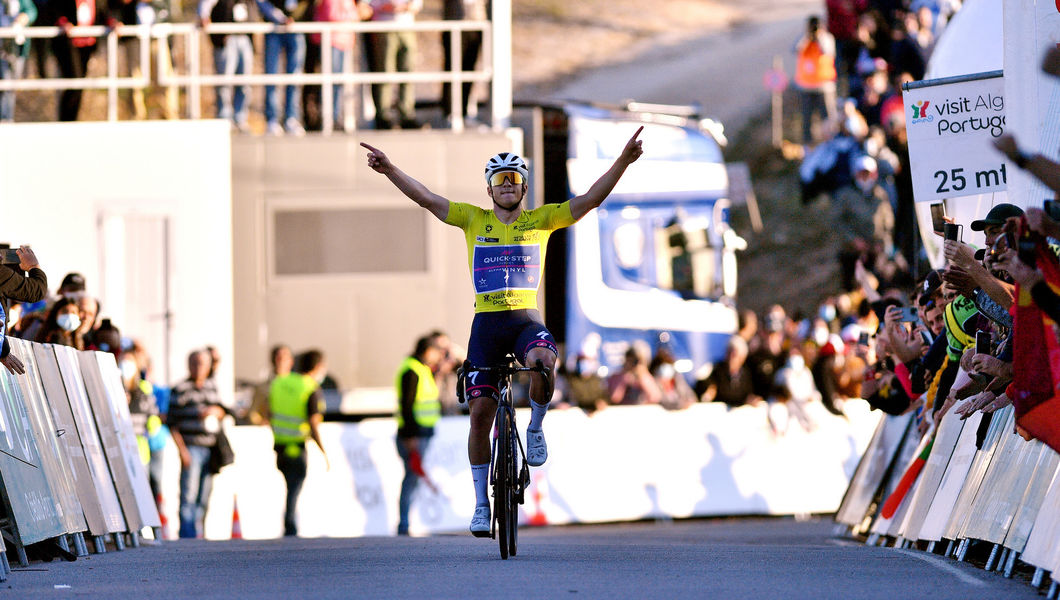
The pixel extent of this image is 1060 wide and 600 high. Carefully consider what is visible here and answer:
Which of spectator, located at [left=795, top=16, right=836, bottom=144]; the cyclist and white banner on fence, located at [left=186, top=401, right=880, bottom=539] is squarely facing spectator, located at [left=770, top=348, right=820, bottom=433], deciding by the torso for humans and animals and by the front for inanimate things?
spectator, located at [left=795, top=16, right=836, bottom=144]

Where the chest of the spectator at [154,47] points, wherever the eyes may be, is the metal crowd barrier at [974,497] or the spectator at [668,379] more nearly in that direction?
the metal crowd barrier

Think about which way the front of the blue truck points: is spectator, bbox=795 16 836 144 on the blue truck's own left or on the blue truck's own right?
on the blue truck's own left

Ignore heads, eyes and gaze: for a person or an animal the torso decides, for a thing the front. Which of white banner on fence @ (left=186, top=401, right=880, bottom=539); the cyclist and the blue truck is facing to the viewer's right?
the blue truck

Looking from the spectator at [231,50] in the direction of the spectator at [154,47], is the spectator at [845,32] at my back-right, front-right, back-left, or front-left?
back-right

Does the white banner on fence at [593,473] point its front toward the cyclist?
yes

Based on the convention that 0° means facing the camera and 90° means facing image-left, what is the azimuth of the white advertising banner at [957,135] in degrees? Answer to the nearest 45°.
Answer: approximately 0°

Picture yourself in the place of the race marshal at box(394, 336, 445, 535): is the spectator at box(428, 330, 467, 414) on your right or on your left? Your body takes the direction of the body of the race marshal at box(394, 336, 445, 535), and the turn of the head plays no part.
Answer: on your left
